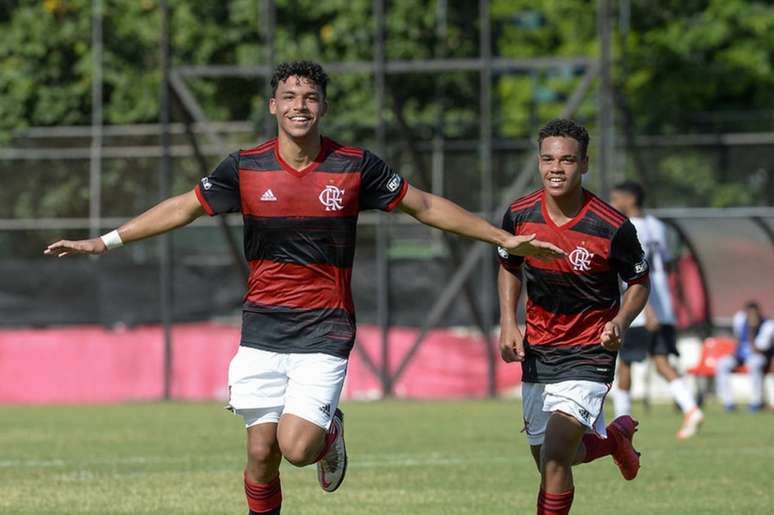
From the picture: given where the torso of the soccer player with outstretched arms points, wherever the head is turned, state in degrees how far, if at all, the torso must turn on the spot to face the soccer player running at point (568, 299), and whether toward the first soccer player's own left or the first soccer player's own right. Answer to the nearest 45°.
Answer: approximately 90° to the first soccer player's own left

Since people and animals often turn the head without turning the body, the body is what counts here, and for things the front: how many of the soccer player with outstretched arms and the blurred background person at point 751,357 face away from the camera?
0

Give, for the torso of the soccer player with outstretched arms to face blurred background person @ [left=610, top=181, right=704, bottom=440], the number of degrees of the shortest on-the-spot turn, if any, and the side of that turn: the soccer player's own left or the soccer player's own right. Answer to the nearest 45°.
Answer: approximately 135° to the soccer player's own left

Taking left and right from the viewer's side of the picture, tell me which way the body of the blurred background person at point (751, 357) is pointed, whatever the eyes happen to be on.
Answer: facing the viewer and to the left of the viewer

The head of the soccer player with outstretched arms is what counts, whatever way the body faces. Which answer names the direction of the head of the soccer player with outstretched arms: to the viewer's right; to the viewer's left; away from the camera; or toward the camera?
toward the camera

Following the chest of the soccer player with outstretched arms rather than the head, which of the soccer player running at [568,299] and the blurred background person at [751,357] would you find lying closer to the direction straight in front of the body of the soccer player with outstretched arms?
the soccer player running

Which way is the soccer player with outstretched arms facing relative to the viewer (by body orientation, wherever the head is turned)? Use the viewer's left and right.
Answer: facing the viewer

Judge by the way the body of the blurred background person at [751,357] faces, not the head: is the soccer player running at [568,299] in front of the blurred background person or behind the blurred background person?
in front

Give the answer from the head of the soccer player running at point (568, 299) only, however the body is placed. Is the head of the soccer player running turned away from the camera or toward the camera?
toward the camera

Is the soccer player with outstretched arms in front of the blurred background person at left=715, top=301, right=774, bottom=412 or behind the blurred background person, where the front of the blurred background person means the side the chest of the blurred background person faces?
in front
